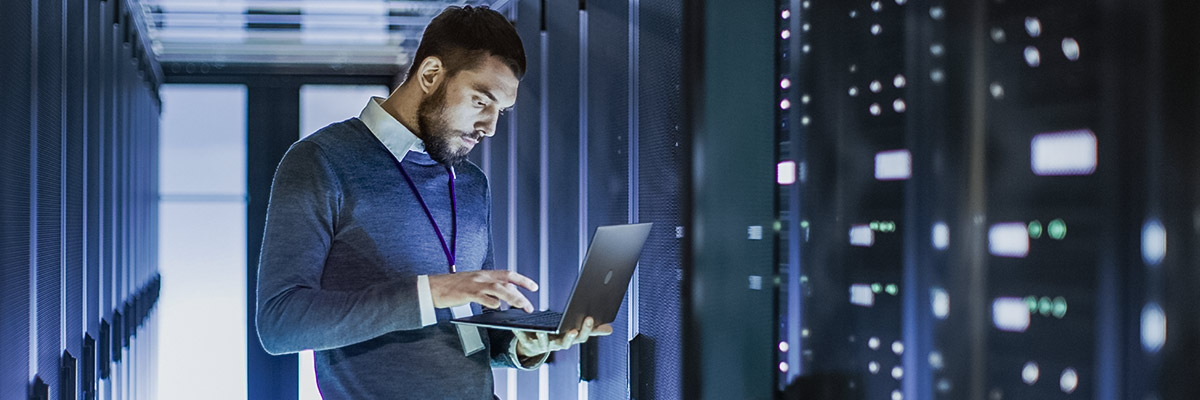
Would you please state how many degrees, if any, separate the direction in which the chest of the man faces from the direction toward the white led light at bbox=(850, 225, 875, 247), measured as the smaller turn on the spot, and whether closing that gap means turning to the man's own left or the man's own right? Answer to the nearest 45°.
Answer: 0° — they already face it

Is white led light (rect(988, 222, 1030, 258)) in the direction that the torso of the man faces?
yes

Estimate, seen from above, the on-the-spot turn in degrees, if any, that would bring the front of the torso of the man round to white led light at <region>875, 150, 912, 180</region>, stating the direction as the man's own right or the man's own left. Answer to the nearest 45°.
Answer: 0° — they already face it

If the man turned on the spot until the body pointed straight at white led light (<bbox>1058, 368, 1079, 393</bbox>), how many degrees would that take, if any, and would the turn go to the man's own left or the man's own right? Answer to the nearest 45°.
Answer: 0° — they already face it

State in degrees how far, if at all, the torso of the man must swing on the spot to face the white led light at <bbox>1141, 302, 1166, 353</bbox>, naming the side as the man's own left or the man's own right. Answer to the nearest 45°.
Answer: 0° — they already face it

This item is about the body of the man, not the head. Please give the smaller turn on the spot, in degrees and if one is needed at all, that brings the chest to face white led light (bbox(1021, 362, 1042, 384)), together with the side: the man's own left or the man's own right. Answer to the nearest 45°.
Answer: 0° — they already face it

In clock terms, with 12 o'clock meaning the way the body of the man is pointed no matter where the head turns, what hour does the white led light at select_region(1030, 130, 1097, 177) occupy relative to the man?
The white led light is roughly at 12 o'clock from the man.

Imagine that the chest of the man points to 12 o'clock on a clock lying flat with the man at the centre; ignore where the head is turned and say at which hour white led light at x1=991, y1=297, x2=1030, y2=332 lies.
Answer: The white led light is roughly at 12 o'clock from the man.

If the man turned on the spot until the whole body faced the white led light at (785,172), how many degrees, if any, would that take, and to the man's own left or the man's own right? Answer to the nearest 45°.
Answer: approximately 45° to the man's own left

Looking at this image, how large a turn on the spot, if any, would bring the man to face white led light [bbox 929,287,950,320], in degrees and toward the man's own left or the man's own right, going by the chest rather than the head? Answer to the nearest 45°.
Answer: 0° — they already face it

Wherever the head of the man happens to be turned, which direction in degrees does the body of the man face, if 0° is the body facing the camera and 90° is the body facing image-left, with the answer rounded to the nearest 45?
approximately 315°
